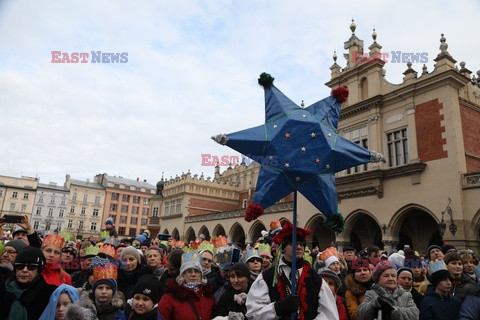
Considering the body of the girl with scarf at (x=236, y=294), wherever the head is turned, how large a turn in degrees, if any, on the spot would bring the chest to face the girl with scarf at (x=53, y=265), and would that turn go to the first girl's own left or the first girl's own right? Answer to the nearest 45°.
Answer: approximately 135° to the first girl's own right

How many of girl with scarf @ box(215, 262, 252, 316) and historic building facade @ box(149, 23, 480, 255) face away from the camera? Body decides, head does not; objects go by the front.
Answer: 0

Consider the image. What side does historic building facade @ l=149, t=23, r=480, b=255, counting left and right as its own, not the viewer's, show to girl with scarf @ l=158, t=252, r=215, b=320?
front

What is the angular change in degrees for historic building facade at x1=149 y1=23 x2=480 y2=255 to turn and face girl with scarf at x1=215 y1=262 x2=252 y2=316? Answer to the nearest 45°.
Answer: approximately 45° to its left

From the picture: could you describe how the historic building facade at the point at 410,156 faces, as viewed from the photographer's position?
facing the viewer and to the left of the viewer

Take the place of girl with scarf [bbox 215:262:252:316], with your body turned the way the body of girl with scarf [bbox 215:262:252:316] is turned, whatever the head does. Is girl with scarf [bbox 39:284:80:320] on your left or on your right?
on your right

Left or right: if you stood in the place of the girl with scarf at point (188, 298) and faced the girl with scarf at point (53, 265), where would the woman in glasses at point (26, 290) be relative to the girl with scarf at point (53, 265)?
left

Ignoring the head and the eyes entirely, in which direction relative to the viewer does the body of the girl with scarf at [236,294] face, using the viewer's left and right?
facing the viewer and to the right of the viewer
